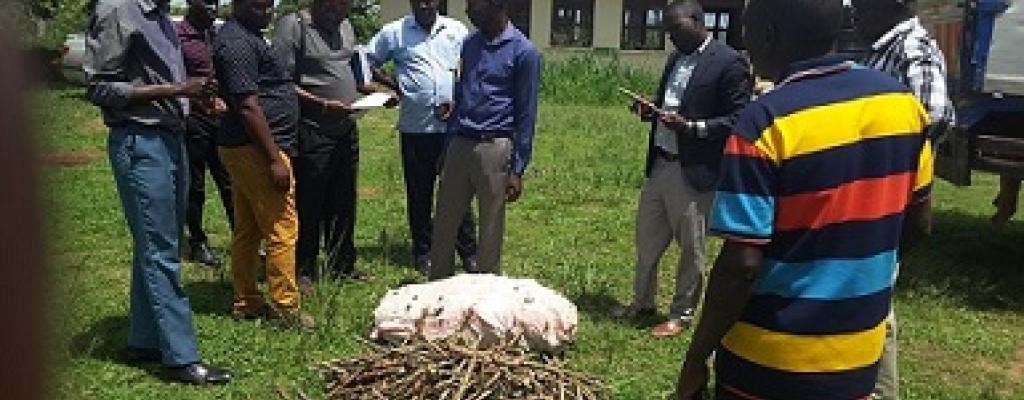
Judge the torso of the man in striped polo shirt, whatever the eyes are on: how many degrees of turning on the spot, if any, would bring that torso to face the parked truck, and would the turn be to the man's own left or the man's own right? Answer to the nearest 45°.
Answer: approximately 45° to the man's own right

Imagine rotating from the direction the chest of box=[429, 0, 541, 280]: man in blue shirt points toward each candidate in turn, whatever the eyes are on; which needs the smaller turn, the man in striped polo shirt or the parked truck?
the man in striped polo shirt

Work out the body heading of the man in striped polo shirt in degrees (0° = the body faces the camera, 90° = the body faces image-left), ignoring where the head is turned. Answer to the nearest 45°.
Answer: approximately 135°

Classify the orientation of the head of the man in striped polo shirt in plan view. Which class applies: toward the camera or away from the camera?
away from the camera

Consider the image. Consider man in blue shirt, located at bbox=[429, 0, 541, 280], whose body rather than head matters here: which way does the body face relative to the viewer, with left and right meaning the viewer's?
facing the viewer and to the left of the viewer

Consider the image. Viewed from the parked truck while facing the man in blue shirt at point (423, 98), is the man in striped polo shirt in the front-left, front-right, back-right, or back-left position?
front-left

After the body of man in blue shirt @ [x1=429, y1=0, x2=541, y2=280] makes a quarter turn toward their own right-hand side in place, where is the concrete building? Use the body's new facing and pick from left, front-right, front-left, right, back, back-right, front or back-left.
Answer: front-right

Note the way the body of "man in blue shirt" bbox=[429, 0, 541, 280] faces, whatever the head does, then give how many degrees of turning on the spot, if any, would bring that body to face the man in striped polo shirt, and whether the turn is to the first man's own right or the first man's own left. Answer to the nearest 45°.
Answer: approximately 45° to the first man's own left

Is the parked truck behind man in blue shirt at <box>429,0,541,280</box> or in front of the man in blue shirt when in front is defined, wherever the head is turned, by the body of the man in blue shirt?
behind

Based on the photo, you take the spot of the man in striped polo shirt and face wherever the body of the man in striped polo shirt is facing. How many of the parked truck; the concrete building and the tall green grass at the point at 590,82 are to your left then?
0

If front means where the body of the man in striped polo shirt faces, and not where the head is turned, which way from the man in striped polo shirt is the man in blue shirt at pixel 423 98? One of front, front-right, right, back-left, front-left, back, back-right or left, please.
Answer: front

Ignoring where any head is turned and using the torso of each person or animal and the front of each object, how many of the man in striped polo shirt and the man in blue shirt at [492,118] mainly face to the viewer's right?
0

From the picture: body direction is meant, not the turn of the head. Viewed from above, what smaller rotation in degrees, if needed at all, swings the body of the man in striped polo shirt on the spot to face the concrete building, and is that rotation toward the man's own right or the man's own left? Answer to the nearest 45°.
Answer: approximately 45° to the man's own right

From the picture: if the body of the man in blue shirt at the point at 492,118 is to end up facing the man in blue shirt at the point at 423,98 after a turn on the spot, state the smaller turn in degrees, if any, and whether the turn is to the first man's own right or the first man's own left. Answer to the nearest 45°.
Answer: approximately 135° to the first man's own right
